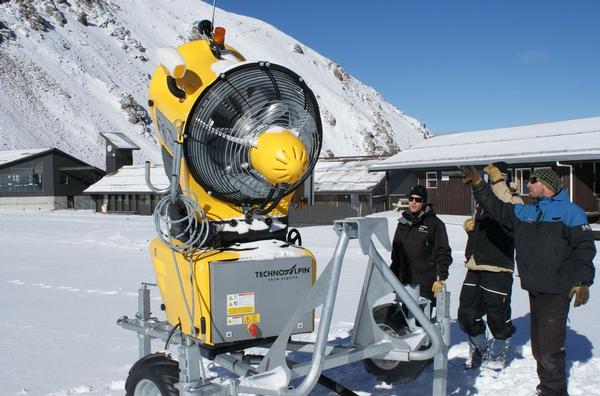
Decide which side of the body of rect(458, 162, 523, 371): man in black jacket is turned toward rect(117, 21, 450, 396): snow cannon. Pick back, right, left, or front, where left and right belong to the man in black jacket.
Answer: front

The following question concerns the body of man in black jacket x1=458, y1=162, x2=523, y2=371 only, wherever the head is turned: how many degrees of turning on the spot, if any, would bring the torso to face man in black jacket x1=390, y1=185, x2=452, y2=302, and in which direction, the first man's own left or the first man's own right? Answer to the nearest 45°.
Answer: approximately 45° to the first man's own right

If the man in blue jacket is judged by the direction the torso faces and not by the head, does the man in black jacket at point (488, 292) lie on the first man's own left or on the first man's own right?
on the first man's own right

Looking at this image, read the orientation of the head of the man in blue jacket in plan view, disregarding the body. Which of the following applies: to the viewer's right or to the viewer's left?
to the viewer's left

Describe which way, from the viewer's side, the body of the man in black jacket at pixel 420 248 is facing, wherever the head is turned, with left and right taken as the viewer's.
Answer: facing the viewer and to the left of the viewer

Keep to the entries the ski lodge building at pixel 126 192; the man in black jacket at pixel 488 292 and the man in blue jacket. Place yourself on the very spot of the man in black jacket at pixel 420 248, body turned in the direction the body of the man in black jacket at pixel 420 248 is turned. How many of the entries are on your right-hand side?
1

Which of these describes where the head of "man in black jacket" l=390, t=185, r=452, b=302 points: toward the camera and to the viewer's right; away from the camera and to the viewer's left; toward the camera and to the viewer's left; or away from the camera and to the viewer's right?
toward the camera and to the viewer's left
